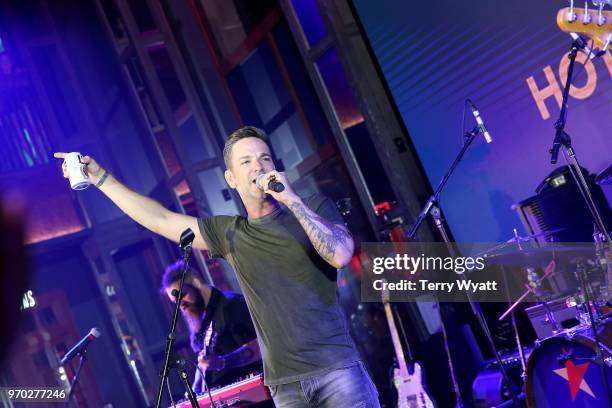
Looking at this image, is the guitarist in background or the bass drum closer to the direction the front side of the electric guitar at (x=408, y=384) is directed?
the bass drum

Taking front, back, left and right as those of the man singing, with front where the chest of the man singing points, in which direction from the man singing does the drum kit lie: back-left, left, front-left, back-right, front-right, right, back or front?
back-left

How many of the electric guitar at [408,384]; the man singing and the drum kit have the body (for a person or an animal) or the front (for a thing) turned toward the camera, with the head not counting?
3

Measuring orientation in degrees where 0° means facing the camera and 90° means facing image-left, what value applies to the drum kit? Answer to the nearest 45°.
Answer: approximately 0°

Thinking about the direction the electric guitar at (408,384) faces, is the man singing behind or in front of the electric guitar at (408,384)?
in front

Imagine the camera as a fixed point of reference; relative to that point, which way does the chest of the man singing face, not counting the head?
toward the camera

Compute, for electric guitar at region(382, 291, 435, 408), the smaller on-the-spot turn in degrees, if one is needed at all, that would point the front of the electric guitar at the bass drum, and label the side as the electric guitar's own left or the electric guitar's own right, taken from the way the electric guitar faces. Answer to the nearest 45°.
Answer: approximately 45° to the electric guitar's own left

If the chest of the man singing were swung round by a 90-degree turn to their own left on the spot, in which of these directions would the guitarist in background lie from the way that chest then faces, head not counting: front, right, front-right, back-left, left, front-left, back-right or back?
left
